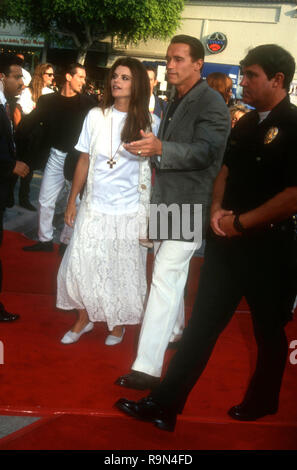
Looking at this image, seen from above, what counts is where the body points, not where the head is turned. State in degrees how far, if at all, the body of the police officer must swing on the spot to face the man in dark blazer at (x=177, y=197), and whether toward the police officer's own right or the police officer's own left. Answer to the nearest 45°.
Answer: approximately 90° to the police officer's own right

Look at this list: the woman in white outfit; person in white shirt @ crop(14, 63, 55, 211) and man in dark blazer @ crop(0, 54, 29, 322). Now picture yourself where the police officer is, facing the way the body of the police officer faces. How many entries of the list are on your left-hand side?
0

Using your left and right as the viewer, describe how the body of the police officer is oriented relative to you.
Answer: facing the viewer and to the left of the viewer

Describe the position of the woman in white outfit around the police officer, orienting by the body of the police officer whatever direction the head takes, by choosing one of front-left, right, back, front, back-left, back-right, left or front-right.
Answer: right

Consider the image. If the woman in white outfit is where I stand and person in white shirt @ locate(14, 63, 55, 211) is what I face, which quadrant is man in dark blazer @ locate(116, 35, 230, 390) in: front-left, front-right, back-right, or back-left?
back-right

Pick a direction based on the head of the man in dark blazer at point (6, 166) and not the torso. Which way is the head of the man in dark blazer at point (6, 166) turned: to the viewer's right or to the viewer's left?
to the viewer's right

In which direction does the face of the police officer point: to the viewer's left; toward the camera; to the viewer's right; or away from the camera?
to the viewer's left

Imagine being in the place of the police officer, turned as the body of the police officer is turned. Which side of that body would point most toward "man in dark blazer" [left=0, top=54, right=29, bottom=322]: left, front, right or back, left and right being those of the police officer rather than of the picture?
right

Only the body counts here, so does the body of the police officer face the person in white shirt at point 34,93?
no
